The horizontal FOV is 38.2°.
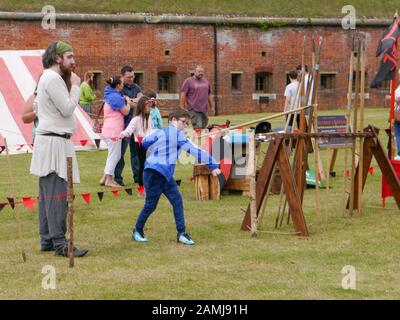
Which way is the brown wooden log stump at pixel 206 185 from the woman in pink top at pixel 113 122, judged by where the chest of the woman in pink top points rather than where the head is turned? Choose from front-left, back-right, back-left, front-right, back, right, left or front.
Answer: front-right

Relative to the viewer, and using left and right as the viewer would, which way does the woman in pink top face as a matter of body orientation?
facing to the right of the viewer

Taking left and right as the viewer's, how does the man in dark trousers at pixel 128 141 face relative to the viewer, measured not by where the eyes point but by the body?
facing the viewer and to the right of the viewer

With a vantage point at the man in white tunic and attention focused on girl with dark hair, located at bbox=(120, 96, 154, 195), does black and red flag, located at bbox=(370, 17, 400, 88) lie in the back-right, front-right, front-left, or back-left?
front-right

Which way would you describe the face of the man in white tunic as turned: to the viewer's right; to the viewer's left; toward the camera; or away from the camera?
to the viewer's right

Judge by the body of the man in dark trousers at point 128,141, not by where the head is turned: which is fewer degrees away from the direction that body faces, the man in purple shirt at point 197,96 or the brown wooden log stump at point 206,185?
the brown wooden log stump

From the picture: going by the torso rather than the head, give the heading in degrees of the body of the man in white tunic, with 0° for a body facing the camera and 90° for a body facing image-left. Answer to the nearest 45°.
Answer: approximately 270°

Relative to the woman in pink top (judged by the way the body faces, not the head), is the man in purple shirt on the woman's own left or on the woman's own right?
on the woman's own left

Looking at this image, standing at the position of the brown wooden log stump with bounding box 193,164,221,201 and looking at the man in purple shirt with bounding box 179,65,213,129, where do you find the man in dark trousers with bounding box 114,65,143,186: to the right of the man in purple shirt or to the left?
left

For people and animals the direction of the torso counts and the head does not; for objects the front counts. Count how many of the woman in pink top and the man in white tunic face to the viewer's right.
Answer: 2

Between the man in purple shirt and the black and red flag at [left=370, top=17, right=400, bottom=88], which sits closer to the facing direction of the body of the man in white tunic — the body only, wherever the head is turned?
the black and red flag
